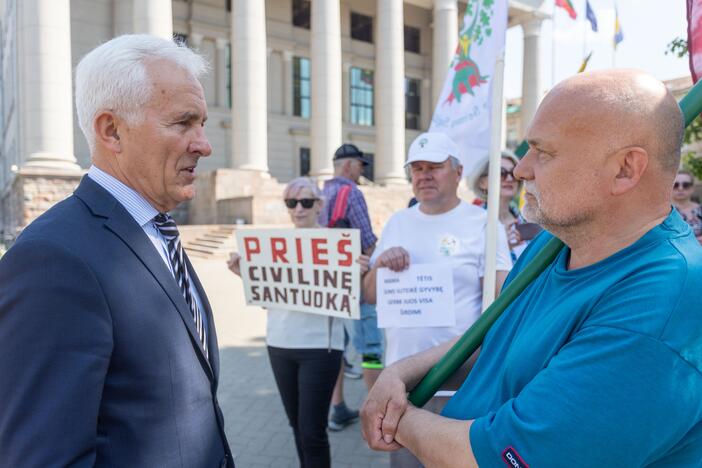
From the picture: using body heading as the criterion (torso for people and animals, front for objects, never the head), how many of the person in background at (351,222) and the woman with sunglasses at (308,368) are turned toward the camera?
1

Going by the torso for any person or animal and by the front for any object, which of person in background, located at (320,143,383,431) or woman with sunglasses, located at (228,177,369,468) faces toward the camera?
the woman with sunglasses

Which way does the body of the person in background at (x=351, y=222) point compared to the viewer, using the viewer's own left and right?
facing away from the viewer and to the right of the viewer

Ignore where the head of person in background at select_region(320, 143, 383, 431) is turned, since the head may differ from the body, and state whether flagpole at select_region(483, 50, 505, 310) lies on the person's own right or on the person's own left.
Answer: on the person's own right

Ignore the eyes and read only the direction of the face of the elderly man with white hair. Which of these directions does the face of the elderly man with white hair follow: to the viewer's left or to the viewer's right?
to the viewer's right

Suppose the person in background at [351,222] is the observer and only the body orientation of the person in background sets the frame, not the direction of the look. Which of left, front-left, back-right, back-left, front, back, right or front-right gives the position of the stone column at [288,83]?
front-left

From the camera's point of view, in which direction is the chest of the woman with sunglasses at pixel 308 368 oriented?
toward the camera

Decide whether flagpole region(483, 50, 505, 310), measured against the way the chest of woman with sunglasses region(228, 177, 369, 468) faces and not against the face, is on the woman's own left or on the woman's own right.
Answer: on the woman's own left

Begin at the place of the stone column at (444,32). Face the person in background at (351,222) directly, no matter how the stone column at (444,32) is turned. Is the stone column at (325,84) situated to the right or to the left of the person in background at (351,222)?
right

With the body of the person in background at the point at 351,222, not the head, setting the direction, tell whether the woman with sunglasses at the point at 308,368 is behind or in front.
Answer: behind

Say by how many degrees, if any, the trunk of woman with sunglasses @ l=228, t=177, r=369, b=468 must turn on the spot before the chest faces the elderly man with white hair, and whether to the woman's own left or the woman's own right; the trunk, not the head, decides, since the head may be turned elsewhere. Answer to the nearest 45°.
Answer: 0° — they already face them

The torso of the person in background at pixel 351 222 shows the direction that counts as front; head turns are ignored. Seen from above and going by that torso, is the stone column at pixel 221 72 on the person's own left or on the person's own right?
on the person's own left

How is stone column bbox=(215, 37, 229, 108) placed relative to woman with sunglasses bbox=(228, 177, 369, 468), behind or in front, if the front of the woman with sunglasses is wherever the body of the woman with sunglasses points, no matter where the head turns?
behind

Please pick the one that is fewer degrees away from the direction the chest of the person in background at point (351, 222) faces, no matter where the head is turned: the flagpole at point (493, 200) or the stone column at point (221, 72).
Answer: the stone column
